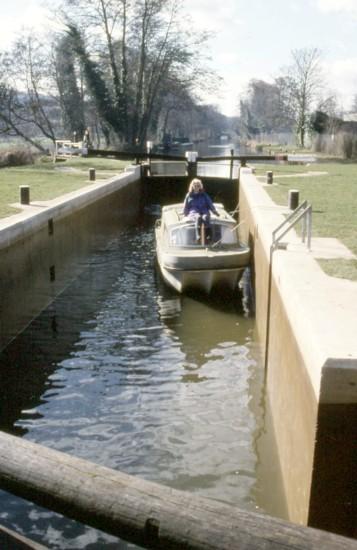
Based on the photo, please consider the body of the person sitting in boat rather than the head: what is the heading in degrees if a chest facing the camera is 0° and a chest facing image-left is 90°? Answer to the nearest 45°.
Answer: approximately 0°

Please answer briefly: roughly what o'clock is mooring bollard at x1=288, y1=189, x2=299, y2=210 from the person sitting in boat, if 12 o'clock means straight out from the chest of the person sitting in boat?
The mooring bollard is roughly at 9 o'clock from the person sitting in boat.

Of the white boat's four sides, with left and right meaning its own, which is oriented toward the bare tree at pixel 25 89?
back

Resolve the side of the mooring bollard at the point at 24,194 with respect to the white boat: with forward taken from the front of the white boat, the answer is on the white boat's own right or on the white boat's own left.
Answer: on the white boat's own right

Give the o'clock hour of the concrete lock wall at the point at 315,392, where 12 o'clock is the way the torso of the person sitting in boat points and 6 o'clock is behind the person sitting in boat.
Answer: The concrete lock wall is roughly at 12 o'clock from the person sitting in boat.

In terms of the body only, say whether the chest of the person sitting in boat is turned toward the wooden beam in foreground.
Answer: yes

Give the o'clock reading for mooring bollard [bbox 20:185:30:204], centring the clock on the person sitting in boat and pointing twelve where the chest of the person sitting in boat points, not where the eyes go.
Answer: The mooring bollard is roughly at 3 o'clock from the person sitting in boat.

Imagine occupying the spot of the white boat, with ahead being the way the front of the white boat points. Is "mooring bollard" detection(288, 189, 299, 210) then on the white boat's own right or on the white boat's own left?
on the white boat's own left

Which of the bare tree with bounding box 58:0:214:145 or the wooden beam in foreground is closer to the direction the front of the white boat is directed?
the wooden beam in foreground
